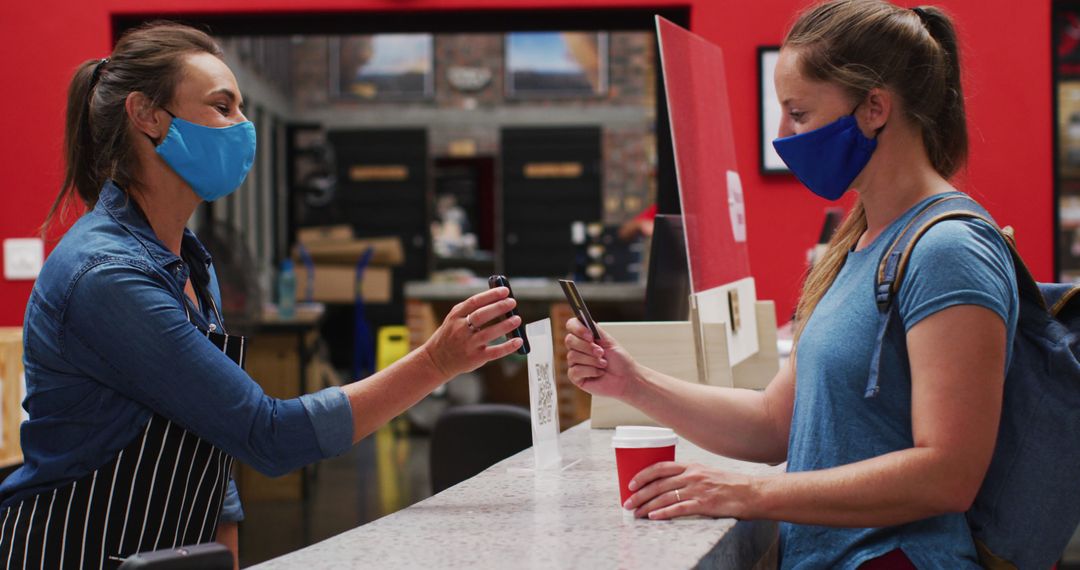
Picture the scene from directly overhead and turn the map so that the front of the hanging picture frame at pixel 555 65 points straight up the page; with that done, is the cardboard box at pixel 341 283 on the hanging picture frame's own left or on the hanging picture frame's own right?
on the hanging picture frame's own right

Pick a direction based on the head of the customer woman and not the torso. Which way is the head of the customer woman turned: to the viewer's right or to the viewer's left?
to the viewer's left

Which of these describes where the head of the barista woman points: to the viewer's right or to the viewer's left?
to the viewer's right

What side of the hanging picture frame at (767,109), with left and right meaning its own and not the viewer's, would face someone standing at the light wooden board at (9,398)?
right

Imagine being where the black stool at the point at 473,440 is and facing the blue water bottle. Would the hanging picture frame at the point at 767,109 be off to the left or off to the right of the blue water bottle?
right

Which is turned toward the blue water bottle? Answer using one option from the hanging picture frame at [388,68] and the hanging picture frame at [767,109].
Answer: the hanging picture frame at [388,68]

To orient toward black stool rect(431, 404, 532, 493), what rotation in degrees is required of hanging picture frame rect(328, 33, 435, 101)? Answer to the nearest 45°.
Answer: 0° — it already faces it

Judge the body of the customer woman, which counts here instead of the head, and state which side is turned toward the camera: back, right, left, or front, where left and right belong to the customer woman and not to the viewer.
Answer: left

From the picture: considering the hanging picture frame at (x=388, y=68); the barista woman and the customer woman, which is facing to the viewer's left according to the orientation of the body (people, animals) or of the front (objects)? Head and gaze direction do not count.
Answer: the customer woman

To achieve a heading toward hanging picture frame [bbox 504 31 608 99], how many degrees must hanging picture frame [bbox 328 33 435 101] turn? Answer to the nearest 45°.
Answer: approximately 90° to its left

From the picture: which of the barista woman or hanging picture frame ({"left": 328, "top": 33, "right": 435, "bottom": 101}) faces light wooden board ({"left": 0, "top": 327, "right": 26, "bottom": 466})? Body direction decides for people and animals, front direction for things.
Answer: the hanging picture frame

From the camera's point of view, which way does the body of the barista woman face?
to the viewer's right
